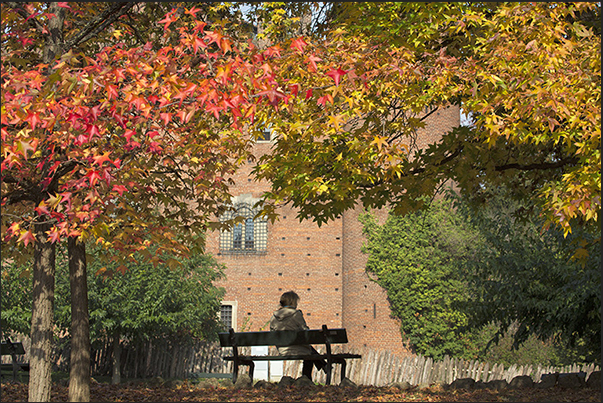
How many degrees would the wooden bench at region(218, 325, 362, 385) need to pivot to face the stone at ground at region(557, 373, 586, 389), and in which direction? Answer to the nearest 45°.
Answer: approximately 45° to its right

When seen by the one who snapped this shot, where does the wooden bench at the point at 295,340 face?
facing away from the viewer and to the right of the viewer

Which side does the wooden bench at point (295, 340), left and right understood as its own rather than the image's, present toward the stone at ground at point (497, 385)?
right

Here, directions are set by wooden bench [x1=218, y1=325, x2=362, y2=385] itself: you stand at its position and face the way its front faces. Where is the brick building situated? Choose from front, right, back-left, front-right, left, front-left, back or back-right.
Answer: front-left

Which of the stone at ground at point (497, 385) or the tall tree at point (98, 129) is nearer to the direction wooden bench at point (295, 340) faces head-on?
the stone at ground

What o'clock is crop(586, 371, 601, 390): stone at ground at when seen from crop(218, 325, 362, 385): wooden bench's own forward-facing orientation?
The stone at ground is roughly at 2 o'clock from the wooden bench.

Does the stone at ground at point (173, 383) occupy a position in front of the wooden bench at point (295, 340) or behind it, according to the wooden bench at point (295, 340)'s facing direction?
behind

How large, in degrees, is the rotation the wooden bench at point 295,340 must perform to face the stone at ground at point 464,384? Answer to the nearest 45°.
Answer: approximately 90° to its right

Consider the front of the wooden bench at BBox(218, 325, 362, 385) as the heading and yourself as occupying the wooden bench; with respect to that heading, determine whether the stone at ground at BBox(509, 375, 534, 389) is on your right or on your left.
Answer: on your right
